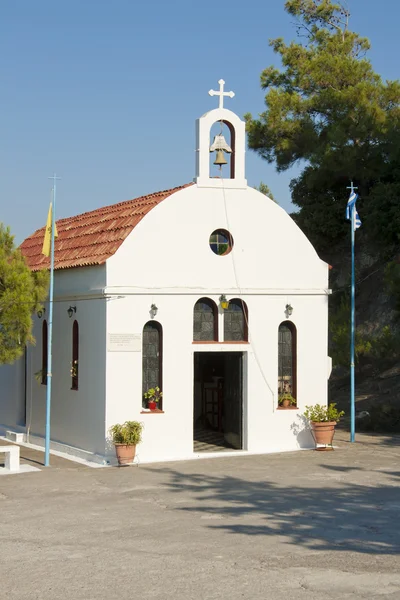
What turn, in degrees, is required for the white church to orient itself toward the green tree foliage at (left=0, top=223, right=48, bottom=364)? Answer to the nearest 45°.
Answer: approximately 135° to its right

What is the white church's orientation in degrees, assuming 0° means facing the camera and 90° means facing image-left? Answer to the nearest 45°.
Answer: approximately 315°

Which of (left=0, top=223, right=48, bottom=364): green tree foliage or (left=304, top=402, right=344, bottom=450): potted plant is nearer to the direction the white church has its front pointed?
the potted plant

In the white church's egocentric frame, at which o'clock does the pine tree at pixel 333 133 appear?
The pine tree is roughly at 8 o'clock from the white church.

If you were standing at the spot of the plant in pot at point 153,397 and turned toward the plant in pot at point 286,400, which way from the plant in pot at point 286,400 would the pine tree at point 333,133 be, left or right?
left

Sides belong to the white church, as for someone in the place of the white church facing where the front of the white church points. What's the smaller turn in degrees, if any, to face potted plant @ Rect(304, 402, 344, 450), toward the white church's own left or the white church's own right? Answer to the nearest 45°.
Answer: approximately 45° to the white church's own left

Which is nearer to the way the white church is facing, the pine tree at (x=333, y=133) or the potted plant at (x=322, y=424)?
the potted plant
